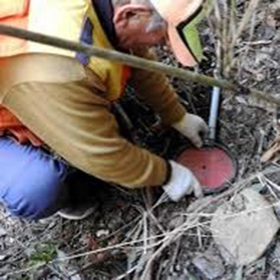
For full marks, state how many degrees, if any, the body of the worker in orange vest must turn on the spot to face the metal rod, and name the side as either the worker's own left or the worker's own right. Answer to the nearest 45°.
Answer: approximately 45° to the worker's own left

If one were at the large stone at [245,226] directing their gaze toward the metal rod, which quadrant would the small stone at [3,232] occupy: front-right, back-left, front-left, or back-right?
front-left

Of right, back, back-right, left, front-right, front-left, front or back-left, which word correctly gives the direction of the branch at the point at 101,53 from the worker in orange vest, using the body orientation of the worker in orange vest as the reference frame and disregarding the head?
right

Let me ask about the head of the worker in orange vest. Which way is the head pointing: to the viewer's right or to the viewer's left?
to the viewer's right

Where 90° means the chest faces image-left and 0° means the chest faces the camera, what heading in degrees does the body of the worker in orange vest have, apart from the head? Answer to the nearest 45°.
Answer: approximately 270°
